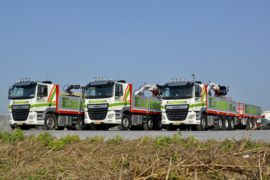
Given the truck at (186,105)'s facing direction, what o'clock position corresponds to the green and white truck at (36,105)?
The green and white truck is roughly at 1 o'clock from the truck.

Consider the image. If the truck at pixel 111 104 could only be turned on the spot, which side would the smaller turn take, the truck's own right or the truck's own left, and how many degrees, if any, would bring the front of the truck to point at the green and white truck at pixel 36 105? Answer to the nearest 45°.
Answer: approximately 45° to the truck's own right

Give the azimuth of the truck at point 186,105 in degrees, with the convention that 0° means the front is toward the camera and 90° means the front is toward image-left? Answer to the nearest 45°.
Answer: approximately 45°

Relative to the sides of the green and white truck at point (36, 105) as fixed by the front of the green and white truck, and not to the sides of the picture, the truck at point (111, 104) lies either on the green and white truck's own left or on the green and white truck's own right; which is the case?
on the green and white truck's own left

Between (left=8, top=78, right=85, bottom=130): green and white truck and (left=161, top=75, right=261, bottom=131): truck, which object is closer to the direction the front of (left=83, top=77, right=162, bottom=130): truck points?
the green and white truck

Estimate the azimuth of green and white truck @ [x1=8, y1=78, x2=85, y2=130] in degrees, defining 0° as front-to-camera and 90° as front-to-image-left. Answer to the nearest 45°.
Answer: approximately 45°
